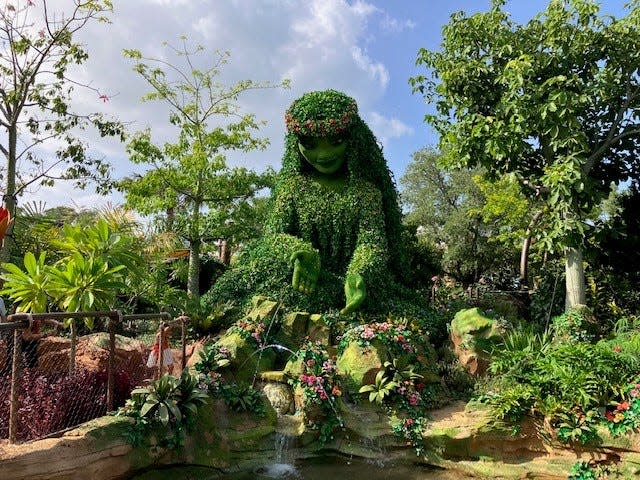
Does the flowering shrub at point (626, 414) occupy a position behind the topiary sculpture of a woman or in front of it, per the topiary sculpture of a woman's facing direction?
in front

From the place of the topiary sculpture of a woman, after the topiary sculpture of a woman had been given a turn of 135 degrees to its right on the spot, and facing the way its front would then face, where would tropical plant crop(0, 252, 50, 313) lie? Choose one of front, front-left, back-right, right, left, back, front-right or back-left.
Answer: left

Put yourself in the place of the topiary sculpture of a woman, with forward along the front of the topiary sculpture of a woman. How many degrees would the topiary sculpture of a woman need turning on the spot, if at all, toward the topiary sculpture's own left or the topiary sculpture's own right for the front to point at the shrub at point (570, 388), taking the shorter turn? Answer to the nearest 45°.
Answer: approximately 45° to the topiary sculpture's own left

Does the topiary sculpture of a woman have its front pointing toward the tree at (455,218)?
no

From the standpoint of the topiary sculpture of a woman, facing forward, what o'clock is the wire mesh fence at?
The wire mesh fence is roughly at 1 o'clock from the topiary sculpture of a woman.

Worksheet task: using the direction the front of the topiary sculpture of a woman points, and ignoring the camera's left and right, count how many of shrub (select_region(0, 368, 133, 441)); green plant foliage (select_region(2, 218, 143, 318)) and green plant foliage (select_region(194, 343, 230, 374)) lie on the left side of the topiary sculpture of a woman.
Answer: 0

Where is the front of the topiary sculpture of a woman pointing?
toward the camera

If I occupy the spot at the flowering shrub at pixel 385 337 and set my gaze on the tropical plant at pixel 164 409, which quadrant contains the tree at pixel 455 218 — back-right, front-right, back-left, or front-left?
back-right

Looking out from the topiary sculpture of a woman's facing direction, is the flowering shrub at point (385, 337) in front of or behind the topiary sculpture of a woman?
in front

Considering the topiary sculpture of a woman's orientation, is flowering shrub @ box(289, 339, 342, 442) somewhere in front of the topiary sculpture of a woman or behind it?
in front

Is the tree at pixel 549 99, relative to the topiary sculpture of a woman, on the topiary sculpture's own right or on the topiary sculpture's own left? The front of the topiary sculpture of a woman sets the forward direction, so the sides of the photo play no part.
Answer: on the topiary sculpture's own left

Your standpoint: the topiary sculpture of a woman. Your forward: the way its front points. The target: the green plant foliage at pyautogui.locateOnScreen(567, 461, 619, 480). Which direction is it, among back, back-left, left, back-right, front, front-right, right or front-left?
front-left

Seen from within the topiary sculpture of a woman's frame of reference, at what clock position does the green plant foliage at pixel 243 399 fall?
The green plant foliage is roughly at 1 o'clock from the topiary sculpture of a woman.

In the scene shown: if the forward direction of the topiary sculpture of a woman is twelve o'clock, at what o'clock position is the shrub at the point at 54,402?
The shrub is roughly at 1 o'clock from the topiary sculpture of a woman.

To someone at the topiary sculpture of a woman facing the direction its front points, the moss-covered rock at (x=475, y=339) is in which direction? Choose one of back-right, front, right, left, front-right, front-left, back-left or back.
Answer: front-left
